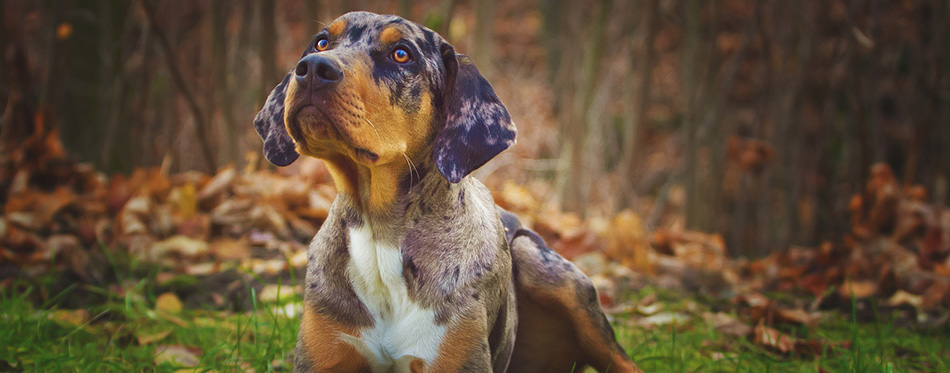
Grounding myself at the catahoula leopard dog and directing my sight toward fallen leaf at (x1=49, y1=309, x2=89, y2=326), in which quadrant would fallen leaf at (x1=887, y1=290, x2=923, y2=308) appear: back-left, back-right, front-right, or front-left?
back-right

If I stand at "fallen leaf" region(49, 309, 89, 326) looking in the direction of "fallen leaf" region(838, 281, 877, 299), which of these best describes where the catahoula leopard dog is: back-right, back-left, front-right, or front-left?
front-right

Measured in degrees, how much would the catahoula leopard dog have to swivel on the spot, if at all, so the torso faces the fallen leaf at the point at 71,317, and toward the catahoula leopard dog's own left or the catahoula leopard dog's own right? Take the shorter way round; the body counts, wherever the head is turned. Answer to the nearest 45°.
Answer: approximately 90° to the catahoula leopard dog's own right

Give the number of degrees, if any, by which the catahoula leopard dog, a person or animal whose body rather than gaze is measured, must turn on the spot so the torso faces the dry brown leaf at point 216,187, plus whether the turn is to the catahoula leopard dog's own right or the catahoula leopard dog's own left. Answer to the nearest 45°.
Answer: approximately 90° to the catahoula leopard dog's own right

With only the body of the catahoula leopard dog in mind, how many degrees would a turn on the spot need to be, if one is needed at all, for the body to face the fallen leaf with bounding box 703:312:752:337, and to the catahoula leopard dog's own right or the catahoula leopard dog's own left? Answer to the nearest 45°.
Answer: approximately 180°

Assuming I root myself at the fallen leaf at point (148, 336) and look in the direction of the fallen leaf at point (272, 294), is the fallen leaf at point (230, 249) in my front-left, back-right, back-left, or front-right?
front-left

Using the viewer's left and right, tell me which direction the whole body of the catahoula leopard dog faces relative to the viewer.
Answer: facing the viewer and to the left of the viewer

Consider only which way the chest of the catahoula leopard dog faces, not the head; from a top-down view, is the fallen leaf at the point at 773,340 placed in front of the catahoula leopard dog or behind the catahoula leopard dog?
behind

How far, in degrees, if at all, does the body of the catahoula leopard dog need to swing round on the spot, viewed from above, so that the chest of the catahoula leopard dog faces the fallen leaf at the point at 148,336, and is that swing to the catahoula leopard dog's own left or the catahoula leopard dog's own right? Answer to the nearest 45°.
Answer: approximately 90° to the catahoula leopard dog's own right

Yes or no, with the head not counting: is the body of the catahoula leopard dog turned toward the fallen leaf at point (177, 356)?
no

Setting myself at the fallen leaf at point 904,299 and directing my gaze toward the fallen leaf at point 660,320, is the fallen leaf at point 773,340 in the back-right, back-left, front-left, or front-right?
front-left

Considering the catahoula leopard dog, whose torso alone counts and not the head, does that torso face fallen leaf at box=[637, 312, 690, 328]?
no
